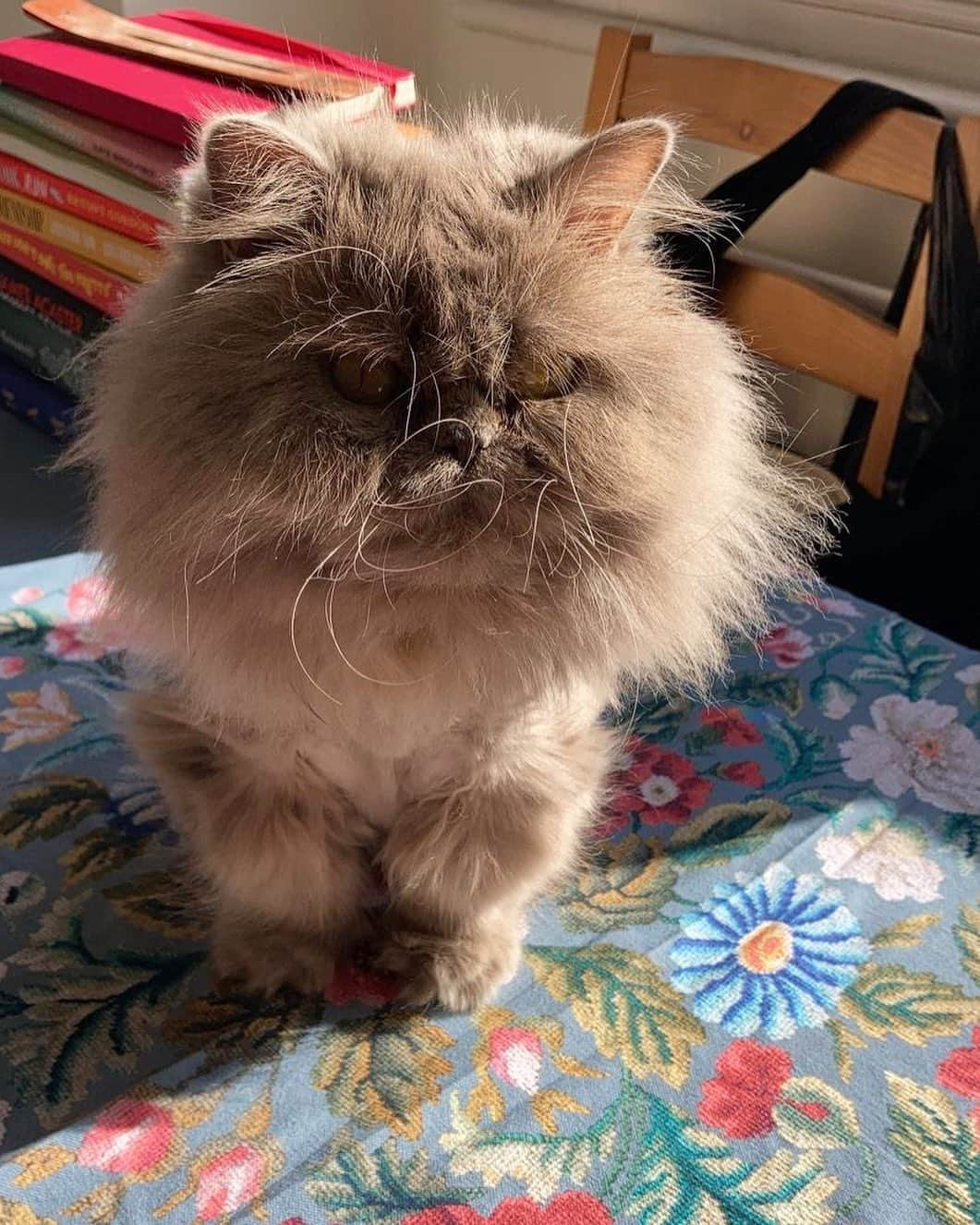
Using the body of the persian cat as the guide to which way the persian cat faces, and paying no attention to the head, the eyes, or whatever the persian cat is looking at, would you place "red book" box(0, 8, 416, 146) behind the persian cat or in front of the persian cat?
behind

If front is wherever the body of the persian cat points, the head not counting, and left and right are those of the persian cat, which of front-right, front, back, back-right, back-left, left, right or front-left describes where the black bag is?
back-left

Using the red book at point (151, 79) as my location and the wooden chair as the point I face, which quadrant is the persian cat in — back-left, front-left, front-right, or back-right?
front-right

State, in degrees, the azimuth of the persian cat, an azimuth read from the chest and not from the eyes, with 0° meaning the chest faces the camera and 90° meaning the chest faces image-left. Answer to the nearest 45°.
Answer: approximately 0°

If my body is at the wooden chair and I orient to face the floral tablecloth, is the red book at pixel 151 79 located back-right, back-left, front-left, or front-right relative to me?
front-right

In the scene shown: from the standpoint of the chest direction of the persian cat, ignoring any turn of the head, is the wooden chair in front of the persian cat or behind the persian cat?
behind
